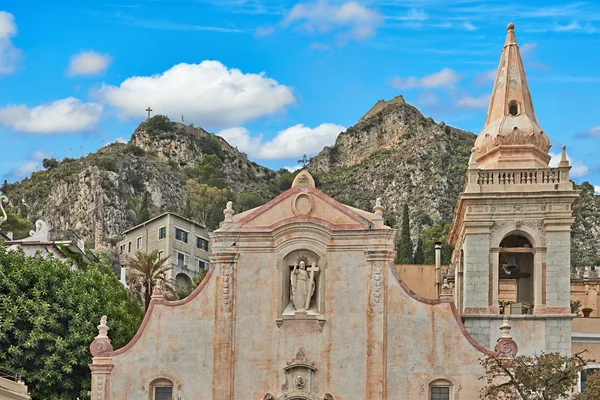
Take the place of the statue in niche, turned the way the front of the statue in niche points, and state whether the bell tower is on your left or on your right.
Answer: on your left

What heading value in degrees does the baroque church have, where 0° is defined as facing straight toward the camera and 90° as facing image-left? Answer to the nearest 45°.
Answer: approximately 0°

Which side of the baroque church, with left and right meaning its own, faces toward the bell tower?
left

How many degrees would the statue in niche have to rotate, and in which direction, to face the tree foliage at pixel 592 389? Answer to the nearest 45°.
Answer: approximately 45° to its left
